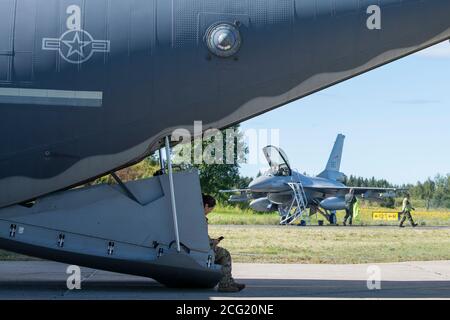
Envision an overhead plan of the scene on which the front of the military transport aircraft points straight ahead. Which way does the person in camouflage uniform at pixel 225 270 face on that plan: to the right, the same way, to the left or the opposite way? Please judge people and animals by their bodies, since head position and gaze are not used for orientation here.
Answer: the opposite way

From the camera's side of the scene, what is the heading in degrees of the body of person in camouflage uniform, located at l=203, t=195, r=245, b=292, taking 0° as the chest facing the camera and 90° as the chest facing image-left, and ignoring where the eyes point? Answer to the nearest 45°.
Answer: approximately 270°

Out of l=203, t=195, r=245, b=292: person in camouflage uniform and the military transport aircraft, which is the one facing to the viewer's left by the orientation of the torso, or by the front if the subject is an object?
the military transport aircraft

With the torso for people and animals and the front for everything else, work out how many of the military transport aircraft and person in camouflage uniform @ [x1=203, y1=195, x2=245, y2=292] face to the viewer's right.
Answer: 1

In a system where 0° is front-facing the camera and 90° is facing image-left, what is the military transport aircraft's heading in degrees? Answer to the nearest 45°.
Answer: approximately 90°
